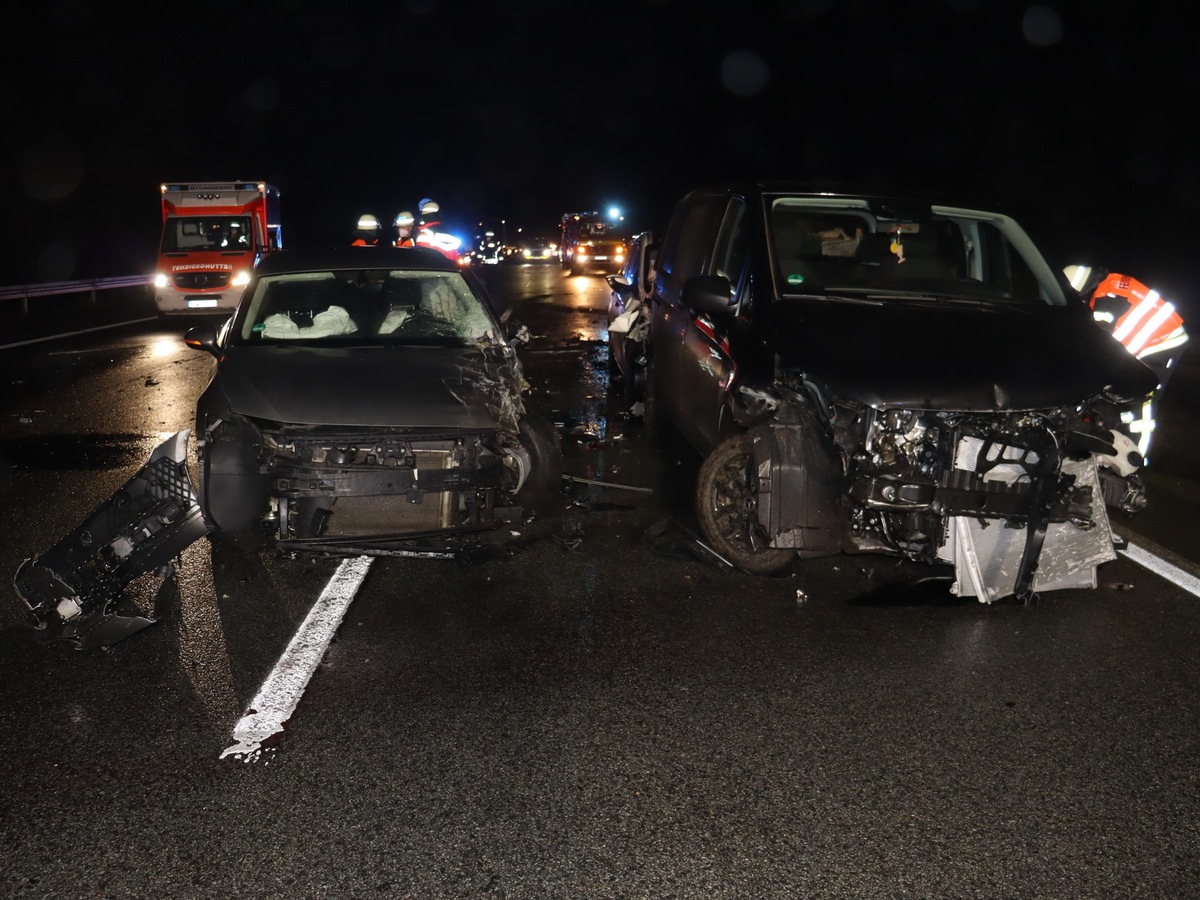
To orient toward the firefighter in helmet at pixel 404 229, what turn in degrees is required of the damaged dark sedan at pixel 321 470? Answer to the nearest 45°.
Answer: approximately 180°

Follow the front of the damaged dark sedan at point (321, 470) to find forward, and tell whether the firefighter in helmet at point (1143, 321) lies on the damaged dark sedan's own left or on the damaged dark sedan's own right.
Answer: on the damaged dark sedan's own left

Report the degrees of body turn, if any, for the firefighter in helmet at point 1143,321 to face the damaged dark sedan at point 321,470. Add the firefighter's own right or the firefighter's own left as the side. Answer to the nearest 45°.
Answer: approximately 45° to the firefighter's own left

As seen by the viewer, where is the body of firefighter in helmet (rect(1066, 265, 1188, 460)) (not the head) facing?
to the viewer's left

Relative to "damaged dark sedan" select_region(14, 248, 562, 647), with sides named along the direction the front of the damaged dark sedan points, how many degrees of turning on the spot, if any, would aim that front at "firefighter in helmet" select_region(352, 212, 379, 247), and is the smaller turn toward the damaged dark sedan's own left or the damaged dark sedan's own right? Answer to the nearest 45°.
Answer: approximately 180°

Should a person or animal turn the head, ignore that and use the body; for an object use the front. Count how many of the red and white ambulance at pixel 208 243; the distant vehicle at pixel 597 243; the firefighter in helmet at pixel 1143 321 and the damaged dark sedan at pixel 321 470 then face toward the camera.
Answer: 3

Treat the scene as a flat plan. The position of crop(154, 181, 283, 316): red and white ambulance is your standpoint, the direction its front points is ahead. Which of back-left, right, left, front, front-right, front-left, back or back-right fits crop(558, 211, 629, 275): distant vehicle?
back-left

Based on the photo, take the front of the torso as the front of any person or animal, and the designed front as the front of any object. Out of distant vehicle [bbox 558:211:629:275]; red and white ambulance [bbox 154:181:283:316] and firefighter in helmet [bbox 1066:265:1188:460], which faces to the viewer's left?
the firefighter in helmet
